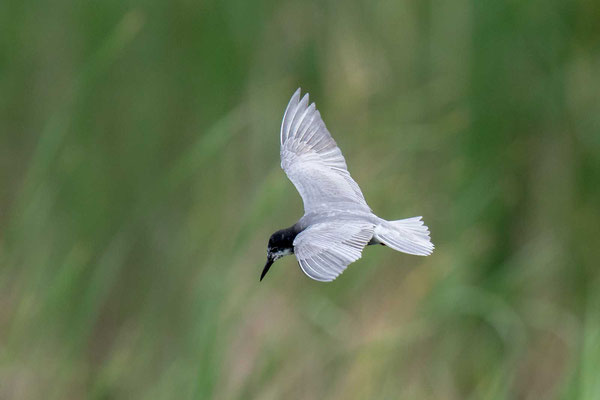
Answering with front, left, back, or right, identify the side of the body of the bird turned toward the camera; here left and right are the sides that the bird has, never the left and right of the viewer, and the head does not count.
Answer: left
